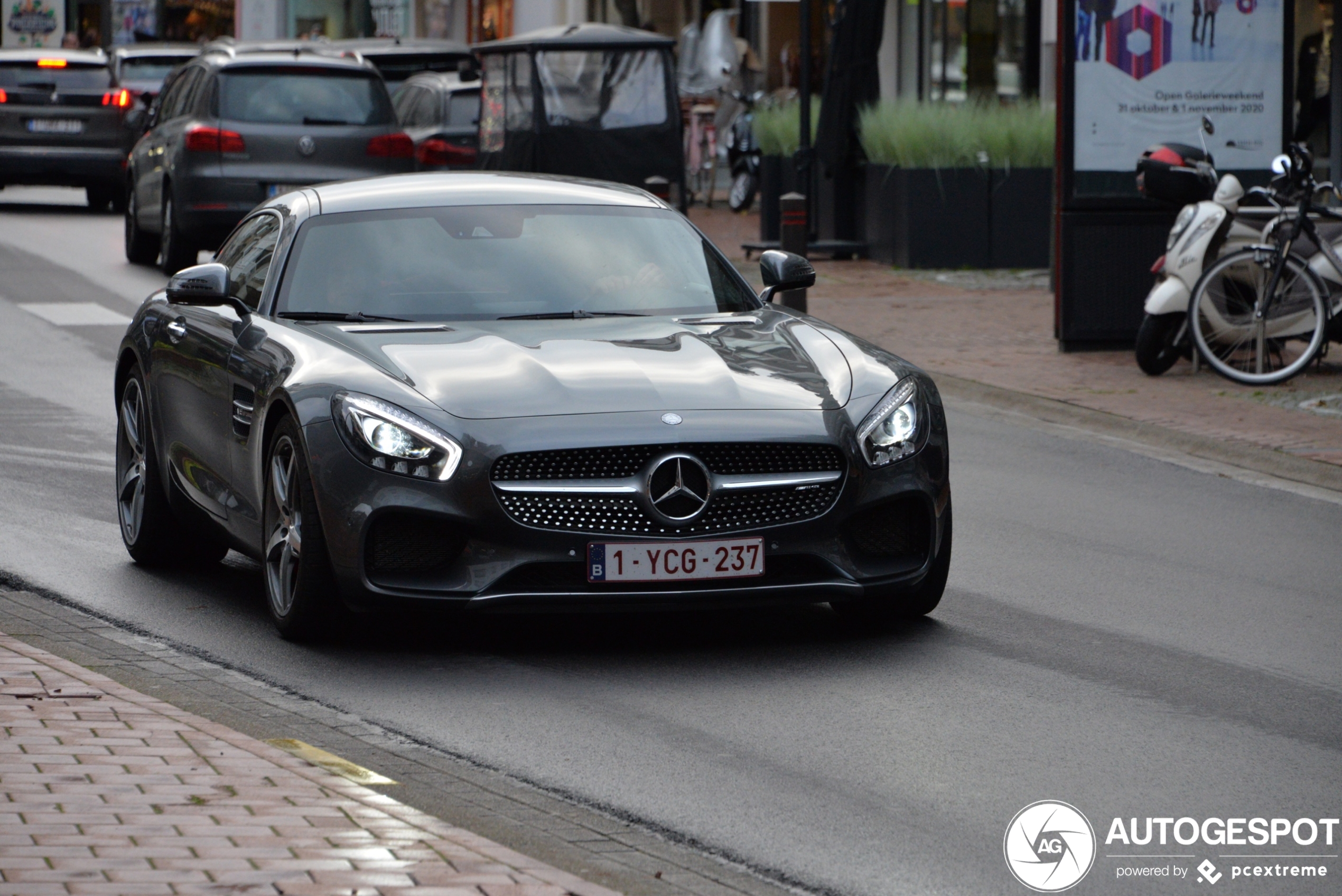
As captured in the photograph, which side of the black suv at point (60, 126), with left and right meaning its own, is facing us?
back

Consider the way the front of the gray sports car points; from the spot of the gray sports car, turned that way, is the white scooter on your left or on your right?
on your left

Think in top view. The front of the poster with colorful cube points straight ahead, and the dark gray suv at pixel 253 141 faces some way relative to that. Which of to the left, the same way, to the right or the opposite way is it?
the opposite way

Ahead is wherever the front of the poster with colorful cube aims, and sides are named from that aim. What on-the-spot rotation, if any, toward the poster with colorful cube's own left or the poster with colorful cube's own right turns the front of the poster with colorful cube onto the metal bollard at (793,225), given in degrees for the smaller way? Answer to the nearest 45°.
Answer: approximately 135° to the poster with colorful cube's own right

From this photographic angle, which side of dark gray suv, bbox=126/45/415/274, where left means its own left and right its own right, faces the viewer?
back

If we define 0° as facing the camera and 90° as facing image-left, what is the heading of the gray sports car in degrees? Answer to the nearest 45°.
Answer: approximately 315°

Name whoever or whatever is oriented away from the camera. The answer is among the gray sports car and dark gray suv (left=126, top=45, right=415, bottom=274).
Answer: the dark gray suv

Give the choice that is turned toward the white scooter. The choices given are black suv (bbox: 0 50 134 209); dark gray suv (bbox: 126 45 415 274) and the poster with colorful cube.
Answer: the poster with colorful cube

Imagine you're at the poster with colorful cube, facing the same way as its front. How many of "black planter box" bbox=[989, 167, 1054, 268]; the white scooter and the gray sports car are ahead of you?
2

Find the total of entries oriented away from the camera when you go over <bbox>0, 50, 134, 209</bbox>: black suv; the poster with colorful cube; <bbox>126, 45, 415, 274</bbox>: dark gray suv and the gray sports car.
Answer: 2

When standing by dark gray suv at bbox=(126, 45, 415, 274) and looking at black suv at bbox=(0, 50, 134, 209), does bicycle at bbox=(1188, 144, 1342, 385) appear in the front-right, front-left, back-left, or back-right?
back-right

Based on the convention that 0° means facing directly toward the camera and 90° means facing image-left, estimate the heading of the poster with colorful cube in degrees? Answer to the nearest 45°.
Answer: approximately 0°

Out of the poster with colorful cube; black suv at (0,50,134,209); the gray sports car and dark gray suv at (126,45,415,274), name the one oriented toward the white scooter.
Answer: the poster with colorful cube

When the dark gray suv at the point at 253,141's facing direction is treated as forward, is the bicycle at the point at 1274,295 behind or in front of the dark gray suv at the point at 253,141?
behind
